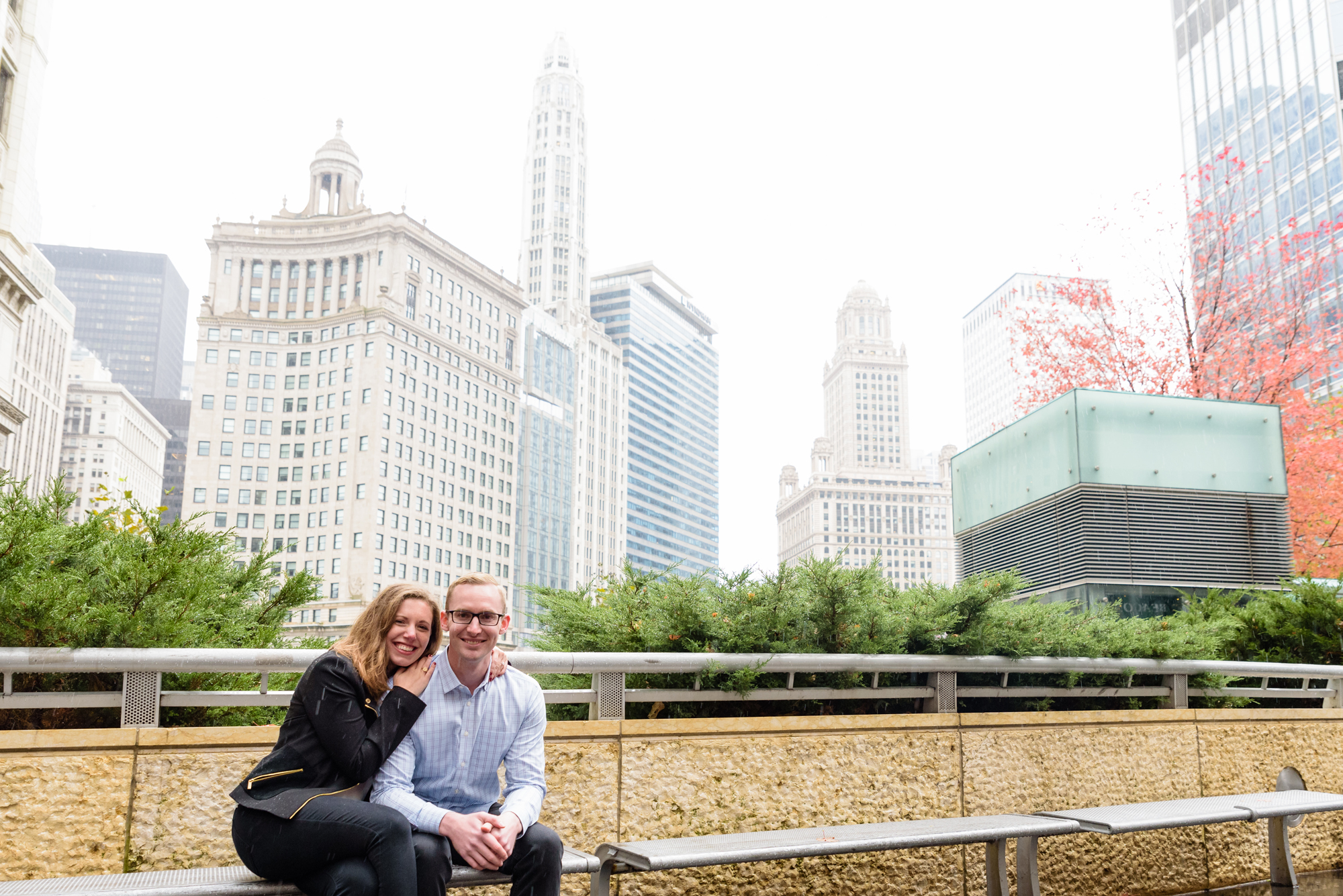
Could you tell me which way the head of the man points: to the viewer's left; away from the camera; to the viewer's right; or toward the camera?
toward the camera

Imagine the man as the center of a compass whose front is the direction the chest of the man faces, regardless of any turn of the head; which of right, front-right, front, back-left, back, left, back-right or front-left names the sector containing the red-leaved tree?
back-left

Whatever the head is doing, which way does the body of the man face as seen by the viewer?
toward the camera

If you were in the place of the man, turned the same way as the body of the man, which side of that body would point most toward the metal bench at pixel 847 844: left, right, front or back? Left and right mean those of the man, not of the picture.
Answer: left

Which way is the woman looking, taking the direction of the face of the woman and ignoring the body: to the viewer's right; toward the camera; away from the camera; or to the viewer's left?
toward the camera

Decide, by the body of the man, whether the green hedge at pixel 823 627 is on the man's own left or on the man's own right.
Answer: on the man's own left

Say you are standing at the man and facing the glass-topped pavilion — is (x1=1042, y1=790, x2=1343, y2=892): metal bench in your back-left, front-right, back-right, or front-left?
front-right

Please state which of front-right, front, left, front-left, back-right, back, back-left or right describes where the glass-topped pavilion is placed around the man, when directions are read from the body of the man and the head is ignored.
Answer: back-left

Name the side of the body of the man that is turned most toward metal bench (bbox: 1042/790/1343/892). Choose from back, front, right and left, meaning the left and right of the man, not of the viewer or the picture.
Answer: left
